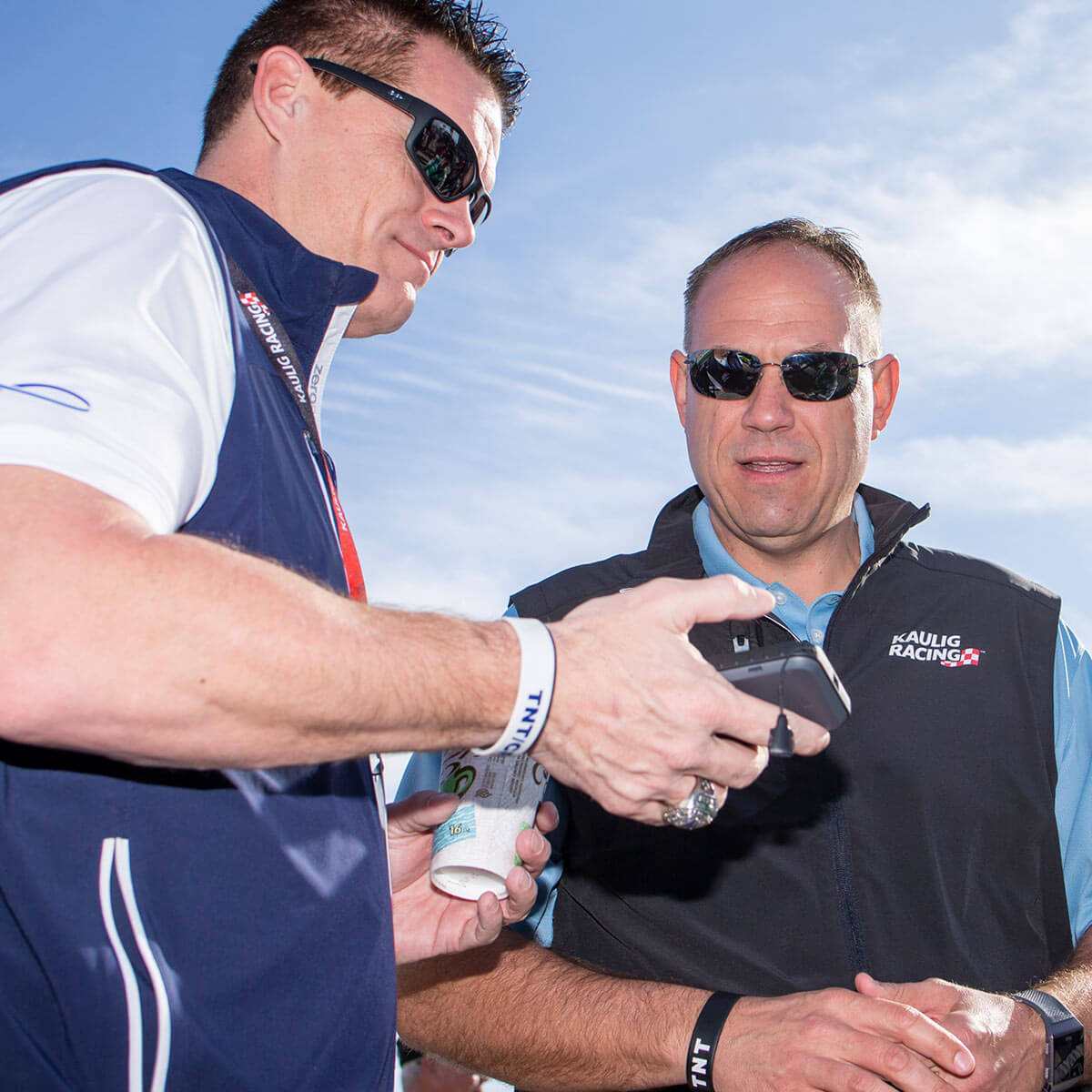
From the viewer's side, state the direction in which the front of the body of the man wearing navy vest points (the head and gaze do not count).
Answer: to the viewer's right

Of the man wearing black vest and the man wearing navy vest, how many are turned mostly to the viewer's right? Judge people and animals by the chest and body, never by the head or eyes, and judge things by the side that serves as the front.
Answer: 1

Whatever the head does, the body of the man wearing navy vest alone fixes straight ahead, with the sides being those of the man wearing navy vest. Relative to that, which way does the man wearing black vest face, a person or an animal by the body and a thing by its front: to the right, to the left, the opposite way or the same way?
to the right

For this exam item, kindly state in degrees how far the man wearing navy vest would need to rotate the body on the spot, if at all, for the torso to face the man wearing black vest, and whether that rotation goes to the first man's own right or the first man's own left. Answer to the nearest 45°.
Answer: approximately 45° to the first man's own left

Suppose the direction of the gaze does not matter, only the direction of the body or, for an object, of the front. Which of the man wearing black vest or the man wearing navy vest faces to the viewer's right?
the man wearing navy vest

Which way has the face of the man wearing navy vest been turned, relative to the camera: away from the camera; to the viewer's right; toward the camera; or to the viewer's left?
to the viewer's right

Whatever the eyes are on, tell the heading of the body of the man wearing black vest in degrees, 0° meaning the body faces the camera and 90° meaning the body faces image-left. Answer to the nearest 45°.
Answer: approximately 0°

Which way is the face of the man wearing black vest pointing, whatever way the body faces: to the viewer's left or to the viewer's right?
to the viewer's left
